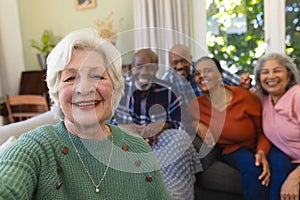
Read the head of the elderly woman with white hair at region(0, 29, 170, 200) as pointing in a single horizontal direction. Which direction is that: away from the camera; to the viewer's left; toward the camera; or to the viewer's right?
toward the camera

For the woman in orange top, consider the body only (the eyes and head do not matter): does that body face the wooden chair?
no

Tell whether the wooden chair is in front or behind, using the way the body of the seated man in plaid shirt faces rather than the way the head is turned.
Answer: behind

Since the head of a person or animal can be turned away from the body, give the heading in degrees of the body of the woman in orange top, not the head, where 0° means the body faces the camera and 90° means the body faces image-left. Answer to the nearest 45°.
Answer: approximately 45°

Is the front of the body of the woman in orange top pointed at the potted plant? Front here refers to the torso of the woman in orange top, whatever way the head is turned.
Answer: no

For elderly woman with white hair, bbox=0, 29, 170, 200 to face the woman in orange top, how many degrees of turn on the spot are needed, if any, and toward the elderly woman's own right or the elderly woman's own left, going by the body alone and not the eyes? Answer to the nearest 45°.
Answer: approximately 135° to the elderly woman's own left

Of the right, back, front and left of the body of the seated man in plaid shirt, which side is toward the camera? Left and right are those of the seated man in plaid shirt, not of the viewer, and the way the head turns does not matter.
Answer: front

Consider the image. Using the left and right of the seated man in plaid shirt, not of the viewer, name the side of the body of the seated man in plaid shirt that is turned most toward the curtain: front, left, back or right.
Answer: back

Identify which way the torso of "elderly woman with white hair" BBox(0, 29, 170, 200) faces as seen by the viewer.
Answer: toward the camera

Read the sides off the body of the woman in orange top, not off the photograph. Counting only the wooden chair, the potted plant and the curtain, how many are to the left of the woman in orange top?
0

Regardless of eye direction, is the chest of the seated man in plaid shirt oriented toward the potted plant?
no

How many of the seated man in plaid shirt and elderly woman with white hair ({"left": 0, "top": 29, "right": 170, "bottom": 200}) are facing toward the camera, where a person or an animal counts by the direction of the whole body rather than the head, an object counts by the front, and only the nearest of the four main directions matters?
2

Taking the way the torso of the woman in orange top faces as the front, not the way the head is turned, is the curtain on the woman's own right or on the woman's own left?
on the woman's own right

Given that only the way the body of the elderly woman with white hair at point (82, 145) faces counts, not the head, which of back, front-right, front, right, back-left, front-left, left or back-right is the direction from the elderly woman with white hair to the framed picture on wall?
back

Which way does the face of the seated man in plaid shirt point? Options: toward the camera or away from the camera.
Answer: toward the camera
